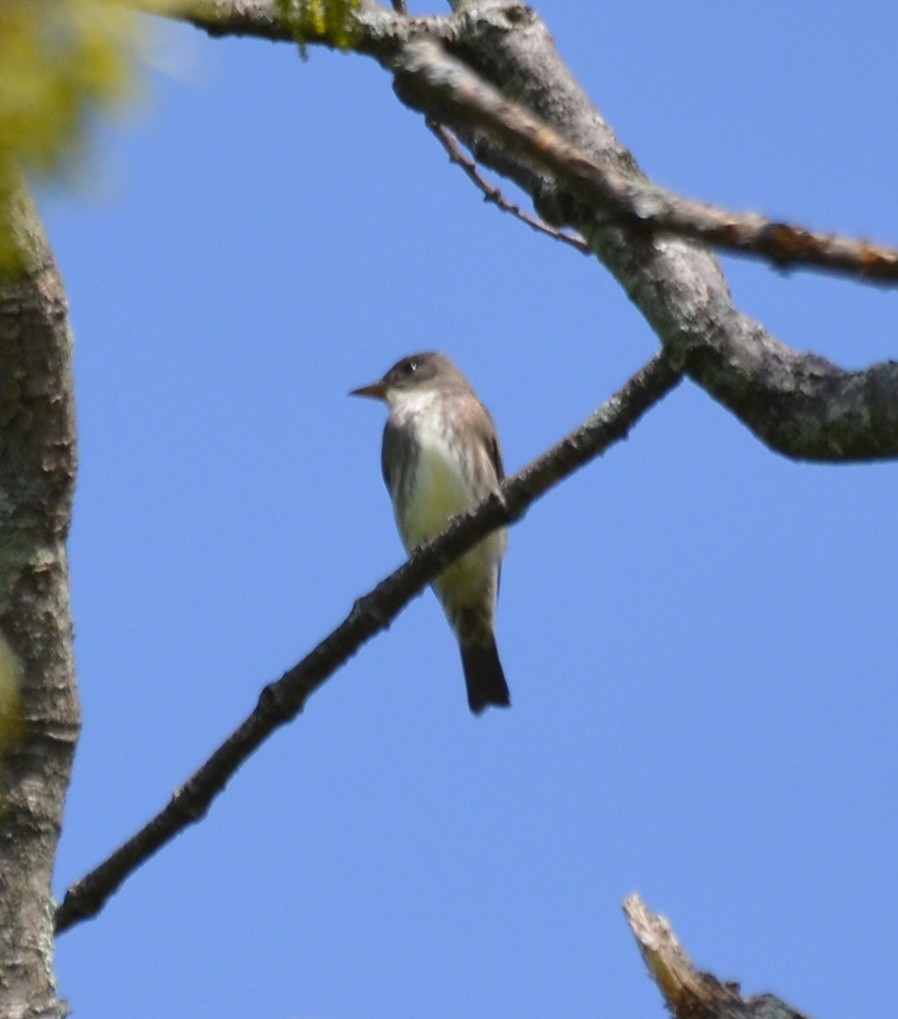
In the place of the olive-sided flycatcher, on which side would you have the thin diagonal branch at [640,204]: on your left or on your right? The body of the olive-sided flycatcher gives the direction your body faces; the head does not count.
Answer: on your left

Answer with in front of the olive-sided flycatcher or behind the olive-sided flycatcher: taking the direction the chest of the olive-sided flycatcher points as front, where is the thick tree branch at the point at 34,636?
in front

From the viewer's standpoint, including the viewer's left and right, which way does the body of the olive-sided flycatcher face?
facing the viewer and to the left of the viewer

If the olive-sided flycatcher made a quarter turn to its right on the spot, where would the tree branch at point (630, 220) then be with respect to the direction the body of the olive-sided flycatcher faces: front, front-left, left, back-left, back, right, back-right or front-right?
back-left

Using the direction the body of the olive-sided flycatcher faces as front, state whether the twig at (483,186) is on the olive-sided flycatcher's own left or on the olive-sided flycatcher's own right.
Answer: on the olive-sided flycatcher's own left
